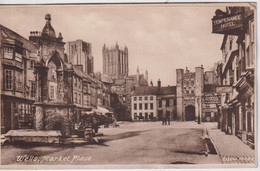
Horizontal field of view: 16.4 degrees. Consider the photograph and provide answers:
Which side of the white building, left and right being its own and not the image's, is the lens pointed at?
front

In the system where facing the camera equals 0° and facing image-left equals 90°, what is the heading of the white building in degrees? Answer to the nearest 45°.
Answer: approximately 0°
